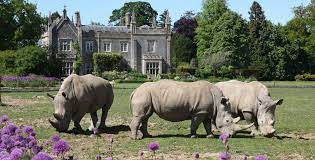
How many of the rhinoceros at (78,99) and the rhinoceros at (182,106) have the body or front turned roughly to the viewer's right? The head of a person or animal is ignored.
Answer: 1

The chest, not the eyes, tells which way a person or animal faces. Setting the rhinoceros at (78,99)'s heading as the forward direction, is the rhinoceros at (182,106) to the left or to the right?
on its left

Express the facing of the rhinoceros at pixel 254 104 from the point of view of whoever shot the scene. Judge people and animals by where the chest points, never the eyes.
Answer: facing the viewer and to the right of the viewer

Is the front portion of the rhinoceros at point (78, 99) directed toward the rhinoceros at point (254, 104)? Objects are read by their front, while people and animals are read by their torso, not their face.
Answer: no

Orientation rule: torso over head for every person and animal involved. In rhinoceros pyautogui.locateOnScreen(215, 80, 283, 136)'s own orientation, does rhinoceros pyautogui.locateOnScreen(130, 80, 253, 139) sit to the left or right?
on its right

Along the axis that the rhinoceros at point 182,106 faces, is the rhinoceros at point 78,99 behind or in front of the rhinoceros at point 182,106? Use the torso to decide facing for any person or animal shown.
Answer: behind

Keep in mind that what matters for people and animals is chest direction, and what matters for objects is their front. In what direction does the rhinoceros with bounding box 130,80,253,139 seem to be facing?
to the viewer's right

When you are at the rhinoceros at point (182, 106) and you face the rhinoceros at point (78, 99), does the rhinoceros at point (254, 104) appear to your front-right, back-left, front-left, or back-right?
back-right

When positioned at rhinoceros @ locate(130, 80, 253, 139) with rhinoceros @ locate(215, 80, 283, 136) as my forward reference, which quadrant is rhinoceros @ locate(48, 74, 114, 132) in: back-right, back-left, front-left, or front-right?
back-left

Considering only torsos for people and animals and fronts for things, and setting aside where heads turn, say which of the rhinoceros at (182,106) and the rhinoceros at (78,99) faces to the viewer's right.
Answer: the rhinoceros at (182,106)

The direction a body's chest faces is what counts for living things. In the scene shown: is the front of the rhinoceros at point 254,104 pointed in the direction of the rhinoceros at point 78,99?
no

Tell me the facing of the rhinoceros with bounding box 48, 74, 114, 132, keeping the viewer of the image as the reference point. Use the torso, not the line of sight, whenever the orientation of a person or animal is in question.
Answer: facing the viewer and to the left of the viewer
